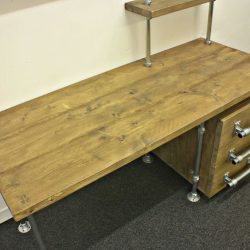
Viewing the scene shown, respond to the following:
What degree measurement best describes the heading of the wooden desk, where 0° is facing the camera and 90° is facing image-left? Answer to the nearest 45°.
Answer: approximately 315°

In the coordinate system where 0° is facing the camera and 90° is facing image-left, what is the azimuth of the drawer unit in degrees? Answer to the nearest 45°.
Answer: approximately 315°

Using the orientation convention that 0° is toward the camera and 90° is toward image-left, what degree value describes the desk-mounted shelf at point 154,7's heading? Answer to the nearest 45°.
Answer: approximately 315°

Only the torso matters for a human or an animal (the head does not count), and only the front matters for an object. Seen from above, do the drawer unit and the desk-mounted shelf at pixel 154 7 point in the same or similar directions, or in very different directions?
same or similar directions
